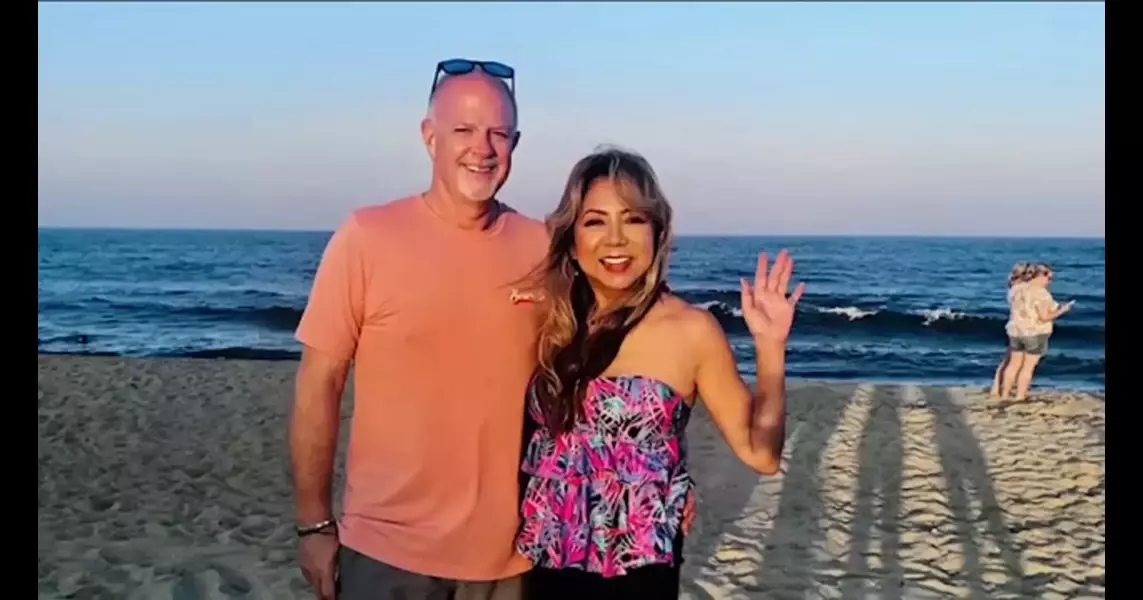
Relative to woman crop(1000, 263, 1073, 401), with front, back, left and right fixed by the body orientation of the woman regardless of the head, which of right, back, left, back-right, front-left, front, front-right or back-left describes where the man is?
back-right

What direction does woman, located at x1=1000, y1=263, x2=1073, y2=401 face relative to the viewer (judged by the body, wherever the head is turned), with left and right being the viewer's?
facing away from the viewer and to the right of the viewer

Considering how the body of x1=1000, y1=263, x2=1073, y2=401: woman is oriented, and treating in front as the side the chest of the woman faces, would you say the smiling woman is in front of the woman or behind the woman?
behind
